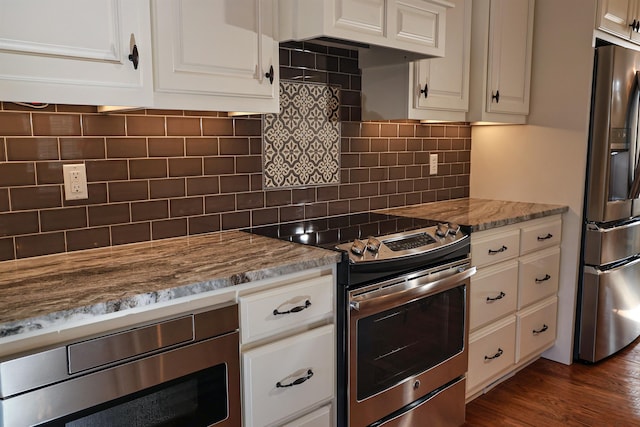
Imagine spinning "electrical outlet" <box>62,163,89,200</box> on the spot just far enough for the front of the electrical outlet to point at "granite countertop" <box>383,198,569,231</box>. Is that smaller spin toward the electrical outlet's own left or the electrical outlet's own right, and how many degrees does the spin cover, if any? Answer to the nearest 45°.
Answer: approximately 90° to the electrical outlet's own left

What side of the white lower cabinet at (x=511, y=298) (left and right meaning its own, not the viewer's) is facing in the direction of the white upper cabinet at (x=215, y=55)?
right

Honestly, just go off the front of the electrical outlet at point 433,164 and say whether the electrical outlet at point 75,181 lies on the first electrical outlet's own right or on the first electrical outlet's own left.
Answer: on the first electrical outlet's own right

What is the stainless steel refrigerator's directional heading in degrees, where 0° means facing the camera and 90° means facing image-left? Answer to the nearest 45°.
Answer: approximately 315°

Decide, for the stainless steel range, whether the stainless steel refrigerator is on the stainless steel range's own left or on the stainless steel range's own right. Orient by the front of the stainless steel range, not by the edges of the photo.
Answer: on the stainless steel range's own left
